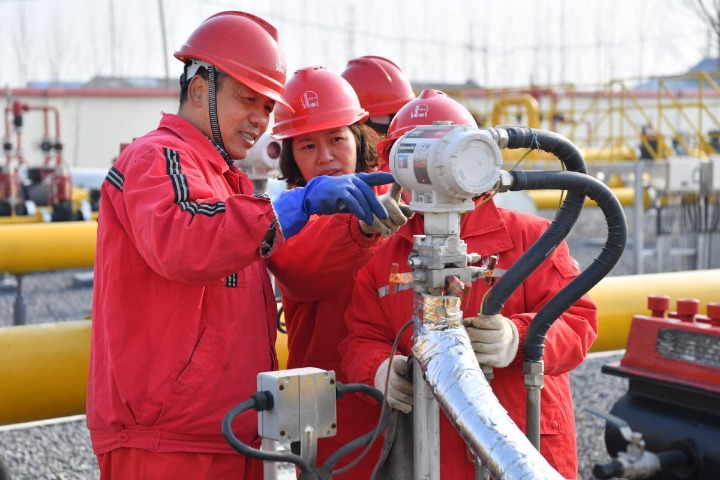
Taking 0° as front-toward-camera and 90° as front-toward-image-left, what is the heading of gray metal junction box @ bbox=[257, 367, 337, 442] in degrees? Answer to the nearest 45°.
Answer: approximately 315°

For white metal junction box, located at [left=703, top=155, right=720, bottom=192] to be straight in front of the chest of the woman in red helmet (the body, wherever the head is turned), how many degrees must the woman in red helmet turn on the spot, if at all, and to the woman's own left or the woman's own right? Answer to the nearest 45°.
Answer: approximately 90° to the woman's own left

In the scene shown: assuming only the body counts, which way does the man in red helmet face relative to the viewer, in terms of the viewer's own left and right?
facing to the right of the viewer

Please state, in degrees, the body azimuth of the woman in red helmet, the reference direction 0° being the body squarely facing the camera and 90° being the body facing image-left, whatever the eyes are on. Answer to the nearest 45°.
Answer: approximately 315°

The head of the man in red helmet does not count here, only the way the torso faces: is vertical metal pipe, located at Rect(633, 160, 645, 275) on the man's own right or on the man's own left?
on the man's own left

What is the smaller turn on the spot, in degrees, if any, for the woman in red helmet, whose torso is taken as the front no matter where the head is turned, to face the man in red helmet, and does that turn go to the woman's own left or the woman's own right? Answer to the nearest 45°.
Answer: approximately 90° to the woman's own right

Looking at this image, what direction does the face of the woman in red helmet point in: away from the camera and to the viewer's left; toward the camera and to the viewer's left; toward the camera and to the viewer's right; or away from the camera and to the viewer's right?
toward the camera and to the viewer's right

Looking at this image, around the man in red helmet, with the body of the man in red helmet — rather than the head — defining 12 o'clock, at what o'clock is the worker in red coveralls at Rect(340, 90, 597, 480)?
The worker in red coveralls is roughly at 12 o'clock from the man in red helmet.
